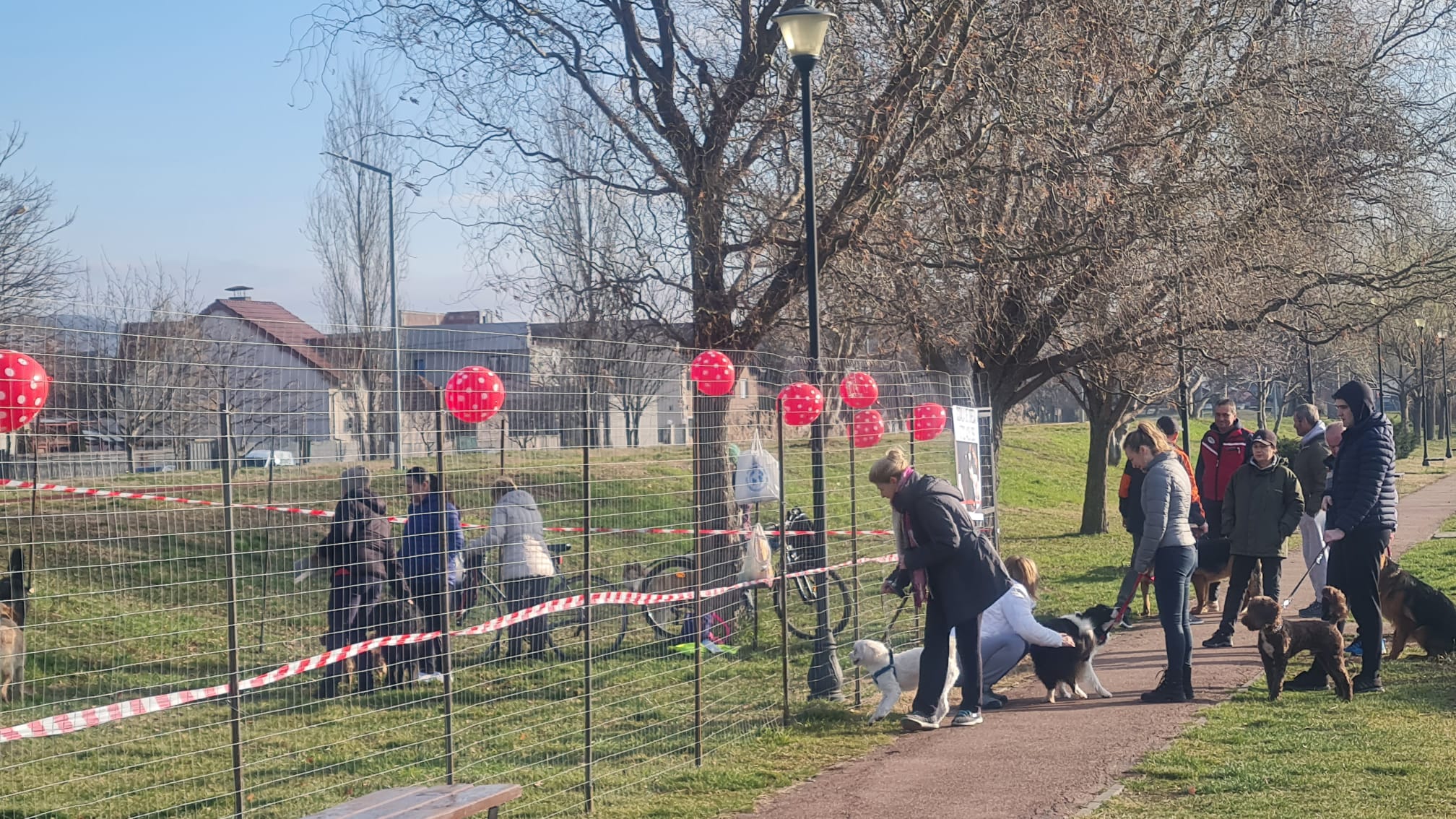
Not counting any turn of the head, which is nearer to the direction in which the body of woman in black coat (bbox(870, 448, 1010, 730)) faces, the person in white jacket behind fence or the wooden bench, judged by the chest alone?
the person in white jacket behind fence

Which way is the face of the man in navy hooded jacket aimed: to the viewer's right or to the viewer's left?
to the viewer's left

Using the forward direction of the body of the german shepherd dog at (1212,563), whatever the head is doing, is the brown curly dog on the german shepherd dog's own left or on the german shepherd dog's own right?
on the german shepherd dog's own left

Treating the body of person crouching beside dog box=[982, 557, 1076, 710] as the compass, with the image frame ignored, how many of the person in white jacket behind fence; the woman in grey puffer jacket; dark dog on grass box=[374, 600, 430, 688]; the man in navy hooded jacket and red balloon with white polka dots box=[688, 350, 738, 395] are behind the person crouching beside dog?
3

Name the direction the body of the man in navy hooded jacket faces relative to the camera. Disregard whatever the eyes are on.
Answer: to the viewer's left

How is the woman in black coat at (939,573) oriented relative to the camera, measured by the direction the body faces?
to the viewer's left

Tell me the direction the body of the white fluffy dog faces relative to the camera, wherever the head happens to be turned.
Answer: to the viewer's left

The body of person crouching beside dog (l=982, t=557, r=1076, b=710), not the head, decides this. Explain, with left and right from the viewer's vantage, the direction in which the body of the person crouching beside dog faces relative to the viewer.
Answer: facing to the right of the viewer

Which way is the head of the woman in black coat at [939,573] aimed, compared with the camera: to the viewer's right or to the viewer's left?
to the viewer's left

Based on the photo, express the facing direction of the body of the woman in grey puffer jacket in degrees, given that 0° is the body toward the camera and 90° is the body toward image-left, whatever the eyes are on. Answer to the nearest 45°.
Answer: approximately 90°

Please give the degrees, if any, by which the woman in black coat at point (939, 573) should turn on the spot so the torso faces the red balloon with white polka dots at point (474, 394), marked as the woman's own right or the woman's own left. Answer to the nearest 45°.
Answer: approximately 45° to the woman's own left

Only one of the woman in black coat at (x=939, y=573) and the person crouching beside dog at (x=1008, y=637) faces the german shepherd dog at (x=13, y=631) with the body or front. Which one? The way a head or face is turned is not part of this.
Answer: the woman in black coat

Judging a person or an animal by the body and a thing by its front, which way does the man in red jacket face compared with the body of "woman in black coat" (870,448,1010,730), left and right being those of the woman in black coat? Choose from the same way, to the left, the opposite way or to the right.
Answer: to the left

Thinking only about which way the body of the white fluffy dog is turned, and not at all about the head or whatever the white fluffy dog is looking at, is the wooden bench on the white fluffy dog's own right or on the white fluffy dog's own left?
on the white fluffy dog's own left

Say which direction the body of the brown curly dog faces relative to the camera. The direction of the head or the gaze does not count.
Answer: to the viewer's left
